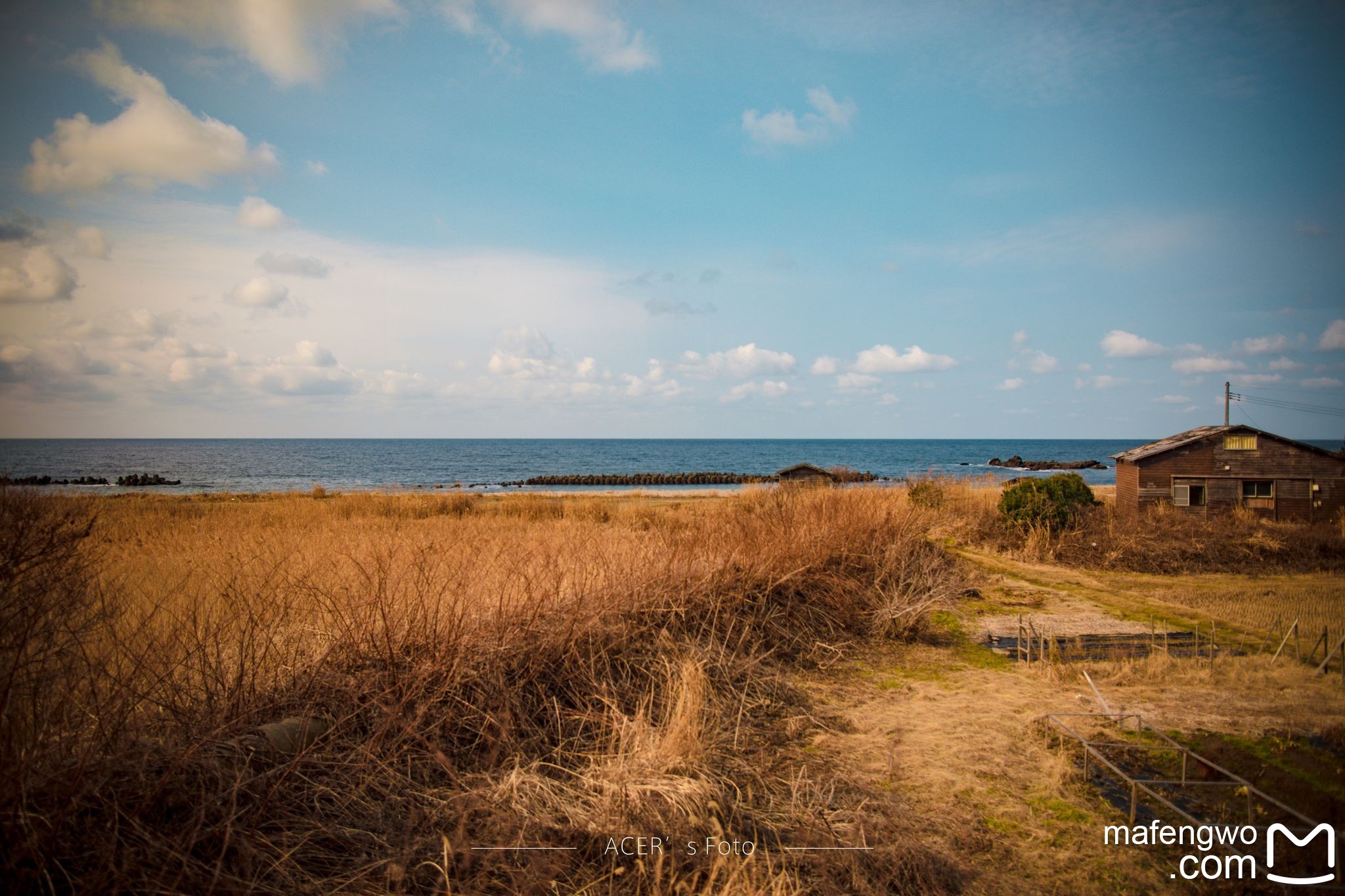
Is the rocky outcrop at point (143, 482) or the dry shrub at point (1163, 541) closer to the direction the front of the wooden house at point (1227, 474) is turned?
the dry shrub

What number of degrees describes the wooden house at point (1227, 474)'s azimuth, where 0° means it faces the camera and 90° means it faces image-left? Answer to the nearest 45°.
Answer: approximately 0°

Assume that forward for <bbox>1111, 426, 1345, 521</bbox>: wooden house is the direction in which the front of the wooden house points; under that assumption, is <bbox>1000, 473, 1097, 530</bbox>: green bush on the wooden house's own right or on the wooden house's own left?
on the wooden house's own right

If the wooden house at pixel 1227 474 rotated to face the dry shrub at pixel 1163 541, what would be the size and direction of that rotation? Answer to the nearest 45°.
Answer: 0° — it already faces it

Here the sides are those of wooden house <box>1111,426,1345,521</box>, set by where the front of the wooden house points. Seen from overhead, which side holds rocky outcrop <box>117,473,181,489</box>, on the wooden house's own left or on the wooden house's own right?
on the wooden house's own right

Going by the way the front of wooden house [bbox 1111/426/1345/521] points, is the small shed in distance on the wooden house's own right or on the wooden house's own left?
on the wooden house's own right
